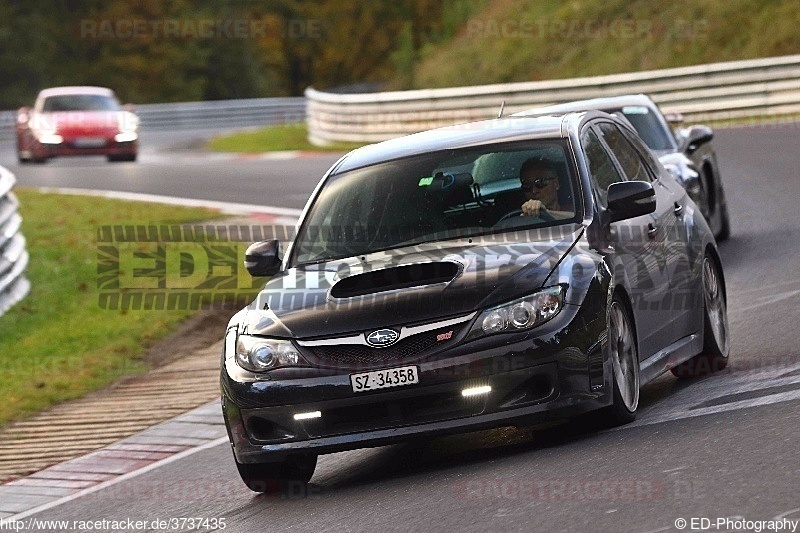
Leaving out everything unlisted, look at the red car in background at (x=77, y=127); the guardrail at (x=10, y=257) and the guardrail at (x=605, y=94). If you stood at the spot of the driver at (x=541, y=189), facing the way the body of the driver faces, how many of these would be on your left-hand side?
0

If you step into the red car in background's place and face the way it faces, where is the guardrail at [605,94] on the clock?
The guardrail is roughly at 10 o'clock from the red car in background.

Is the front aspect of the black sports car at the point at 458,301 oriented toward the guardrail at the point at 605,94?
no

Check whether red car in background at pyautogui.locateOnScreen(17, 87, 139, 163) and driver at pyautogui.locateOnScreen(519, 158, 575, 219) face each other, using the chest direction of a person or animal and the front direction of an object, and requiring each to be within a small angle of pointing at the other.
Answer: no

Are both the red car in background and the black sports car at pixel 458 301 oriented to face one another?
no

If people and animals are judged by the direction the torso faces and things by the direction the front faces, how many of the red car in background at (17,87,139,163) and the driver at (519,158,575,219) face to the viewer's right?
0

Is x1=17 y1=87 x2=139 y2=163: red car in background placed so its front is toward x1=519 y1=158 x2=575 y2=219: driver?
yes

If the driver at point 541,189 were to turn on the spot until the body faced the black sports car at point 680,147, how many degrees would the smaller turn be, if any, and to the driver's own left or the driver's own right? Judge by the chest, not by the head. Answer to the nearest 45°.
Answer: approximately 135° to the driver's own right

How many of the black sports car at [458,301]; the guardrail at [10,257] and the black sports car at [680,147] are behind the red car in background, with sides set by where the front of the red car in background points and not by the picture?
0

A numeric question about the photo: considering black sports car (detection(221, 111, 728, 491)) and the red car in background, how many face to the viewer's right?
0

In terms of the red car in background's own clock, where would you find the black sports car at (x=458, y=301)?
The black sports car is roughly at 12 o'clock from the red car in background.

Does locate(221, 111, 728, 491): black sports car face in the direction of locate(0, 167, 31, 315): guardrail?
no

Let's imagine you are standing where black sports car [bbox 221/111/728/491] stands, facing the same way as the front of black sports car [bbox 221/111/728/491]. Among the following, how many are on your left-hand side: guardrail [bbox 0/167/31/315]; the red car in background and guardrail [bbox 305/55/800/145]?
0

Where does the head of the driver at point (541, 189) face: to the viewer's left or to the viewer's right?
to the viewer's left

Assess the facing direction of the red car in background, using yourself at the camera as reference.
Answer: facing the viewer

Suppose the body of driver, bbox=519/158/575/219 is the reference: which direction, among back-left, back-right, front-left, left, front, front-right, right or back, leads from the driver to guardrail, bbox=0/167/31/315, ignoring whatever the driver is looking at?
right

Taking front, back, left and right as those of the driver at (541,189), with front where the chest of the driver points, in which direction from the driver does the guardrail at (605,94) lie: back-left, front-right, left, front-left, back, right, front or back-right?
back-right

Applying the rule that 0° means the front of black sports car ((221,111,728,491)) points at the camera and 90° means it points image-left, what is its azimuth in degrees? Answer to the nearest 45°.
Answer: approximately 45°

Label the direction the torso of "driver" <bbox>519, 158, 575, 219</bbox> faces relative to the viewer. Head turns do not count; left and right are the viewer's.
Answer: facing the viewer and to the left of the viewer
